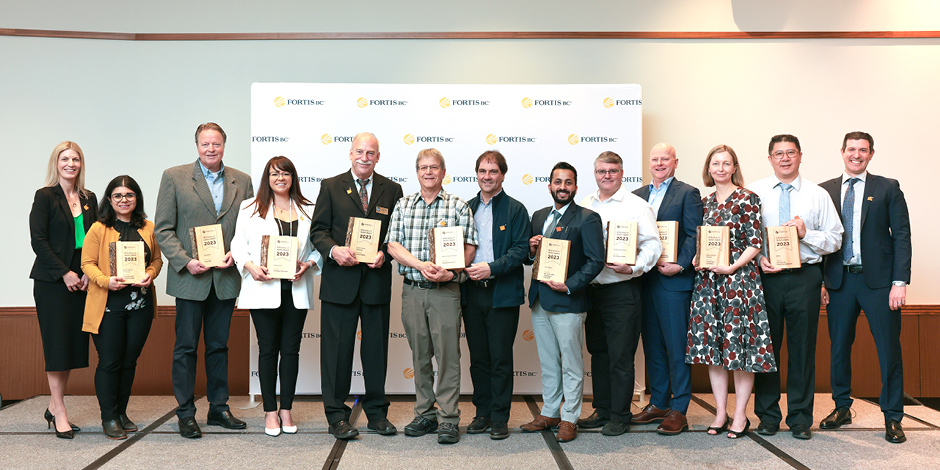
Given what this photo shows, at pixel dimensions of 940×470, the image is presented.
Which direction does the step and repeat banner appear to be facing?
toward the camera

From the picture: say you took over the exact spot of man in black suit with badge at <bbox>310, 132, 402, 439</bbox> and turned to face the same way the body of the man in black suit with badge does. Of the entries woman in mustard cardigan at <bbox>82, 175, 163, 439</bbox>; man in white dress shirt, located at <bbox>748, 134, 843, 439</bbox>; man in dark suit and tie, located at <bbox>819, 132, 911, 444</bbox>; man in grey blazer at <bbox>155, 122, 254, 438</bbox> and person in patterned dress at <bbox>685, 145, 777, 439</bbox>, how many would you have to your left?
3

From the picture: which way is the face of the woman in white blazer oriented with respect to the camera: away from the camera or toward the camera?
toward the camera

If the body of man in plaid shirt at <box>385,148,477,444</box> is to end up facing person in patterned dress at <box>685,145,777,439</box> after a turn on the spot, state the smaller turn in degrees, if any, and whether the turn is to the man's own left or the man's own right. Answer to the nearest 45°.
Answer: approximately 90° to the man's own left

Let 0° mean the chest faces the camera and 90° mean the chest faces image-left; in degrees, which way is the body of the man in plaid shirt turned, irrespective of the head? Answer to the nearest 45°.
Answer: approximately 0°

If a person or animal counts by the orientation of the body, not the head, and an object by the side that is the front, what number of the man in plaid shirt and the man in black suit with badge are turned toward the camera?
2

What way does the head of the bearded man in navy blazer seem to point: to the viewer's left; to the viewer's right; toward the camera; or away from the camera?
toward the camera

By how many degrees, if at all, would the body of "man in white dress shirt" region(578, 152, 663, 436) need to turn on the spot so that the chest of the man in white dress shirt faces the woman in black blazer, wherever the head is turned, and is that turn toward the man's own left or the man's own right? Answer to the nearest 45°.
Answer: approximately 45° to the man's own right

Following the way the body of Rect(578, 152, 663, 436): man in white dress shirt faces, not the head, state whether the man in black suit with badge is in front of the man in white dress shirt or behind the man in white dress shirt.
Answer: in front

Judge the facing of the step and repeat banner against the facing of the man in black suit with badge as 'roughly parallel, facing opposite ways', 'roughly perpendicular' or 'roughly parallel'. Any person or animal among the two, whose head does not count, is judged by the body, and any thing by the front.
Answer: roughly parallel

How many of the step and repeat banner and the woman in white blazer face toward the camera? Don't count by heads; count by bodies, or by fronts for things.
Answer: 2

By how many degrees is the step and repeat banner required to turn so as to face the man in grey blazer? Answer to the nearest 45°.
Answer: approximately 45° to its right

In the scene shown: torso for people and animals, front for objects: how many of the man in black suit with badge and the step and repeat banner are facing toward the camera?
2

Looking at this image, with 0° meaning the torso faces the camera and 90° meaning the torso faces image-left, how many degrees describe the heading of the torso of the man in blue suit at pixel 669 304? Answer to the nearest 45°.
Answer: approximately 45°

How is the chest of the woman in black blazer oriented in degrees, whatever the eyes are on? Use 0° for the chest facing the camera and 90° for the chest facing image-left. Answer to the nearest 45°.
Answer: approximately 315°

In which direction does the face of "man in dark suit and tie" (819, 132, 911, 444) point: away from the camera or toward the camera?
toward the camera
